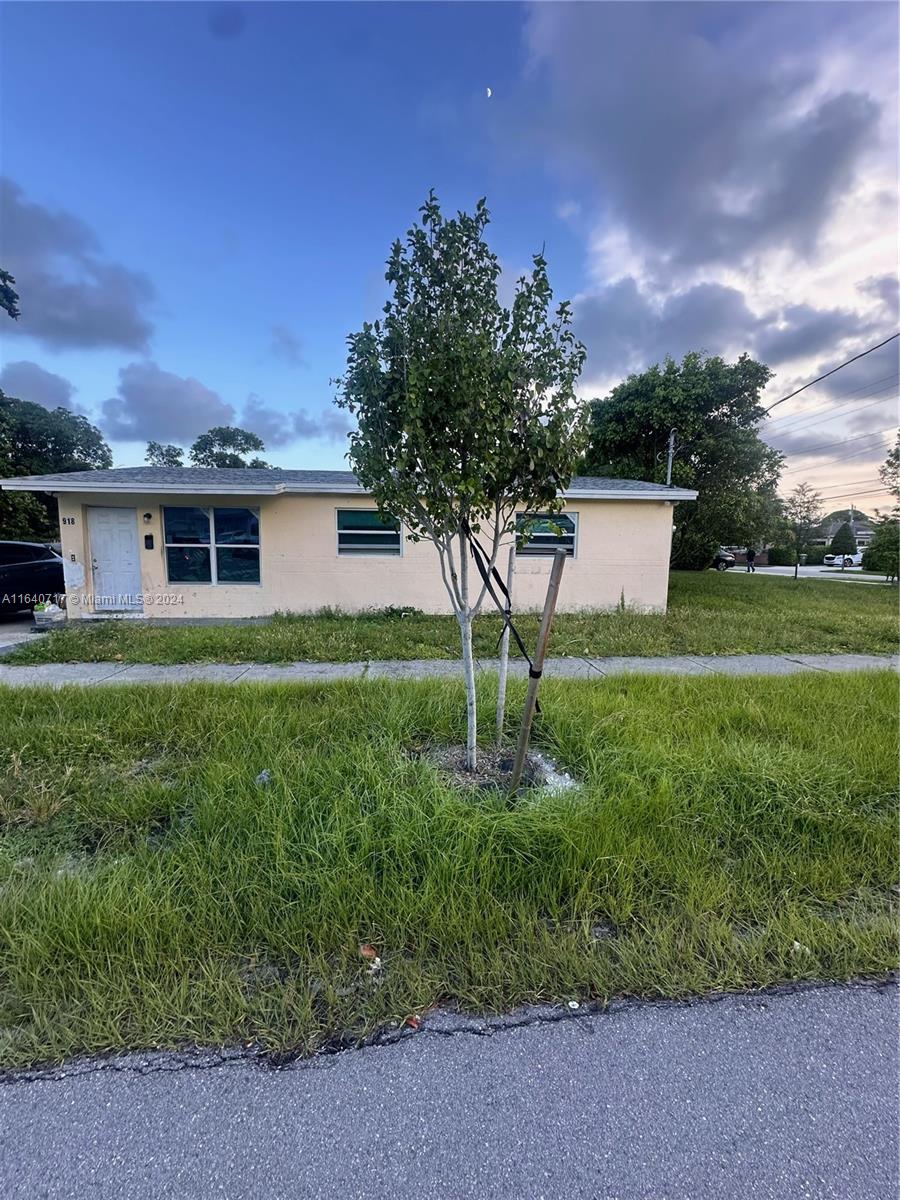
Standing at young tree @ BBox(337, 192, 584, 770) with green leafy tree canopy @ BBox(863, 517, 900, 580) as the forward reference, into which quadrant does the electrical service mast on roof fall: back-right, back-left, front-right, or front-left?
front-left

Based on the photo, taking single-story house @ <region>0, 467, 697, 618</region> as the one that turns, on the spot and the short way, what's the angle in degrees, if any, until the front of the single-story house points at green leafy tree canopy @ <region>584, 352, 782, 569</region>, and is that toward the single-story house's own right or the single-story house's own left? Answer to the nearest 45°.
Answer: approximately 90° to the single-story house's own left

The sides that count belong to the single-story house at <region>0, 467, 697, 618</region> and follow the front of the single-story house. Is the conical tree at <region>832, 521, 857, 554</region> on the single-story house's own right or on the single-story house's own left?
on the single-story house's own left

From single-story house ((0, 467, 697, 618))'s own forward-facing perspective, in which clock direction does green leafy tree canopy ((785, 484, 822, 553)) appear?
The green leafy tree canopy is roughly at 8 o'clock from the single-story house.

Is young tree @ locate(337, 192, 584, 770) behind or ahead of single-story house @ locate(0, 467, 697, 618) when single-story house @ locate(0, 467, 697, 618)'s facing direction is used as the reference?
ahead

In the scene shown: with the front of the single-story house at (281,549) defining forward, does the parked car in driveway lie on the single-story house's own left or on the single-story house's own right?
on the single-story house's own right

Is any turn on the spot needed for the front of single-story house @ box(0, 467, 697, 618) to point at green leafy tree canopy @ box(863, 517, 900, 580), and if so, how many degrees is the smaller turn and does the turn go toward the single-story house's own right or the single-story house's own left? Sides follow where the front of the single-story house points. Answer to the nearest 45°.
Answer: approximately 90° to the single-story house's own left

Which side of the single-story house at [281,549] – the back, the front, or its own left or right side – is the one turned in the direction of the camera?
front

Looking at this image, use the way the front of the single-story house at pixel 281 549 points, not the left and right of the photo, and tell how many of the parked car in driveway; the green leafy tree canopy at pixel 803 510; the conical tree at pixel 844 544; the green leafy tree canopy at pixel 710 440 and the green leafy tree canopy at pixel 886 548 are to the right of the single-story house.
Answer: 1

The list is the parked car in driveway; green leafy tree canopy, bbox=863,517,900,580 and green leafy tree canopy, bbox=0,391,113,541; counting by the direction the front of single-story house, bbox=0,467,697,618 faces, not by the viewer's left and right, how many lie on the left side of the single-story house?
1

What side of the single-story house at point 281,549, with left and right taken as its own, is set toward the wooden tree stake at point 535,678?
front

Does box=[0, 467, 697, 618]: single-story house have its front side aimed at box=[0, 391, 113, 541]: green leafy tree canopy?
no

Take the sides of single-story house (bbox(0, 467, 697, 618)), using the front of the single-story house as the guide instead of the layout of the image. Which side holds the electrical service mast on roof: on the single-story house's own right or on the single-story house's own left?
on the single-story house's own left

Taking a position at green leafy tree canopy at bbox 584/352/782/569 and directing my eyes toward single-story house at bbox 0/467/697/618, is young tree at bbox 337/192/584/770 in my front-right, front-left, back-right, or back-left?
front-left
